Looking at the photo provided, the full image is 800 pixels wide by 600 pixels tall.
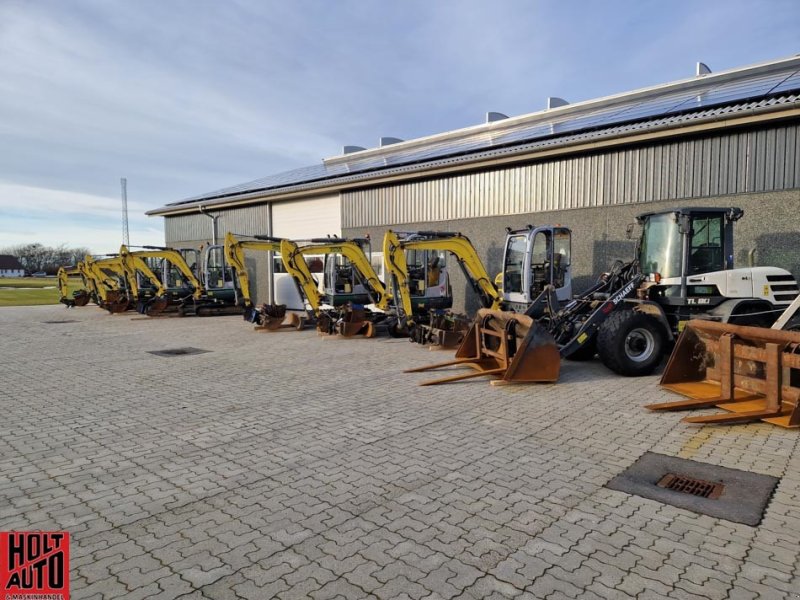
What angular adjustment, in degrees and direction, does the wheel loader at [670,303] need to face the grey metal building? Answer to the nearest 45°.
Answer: approximately 135° to its right

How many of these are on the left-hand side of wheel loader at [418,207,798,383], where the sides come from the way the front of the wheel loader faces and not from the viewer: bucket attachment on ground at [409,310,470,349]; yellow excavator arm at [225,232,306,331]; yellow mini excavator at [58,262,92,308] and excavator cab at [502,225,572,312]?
0

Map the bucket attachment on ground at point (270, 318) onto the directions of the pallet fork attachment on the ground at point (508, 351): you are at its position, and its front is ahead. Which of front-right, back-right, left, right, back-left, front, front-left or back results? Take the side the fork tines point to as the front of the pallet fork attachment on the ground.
right

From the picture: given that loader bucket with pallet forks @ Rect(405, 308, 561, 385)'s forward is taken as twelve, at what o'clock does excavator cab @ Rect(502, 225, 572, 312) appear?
The excavator cab is roughly at 5 o'clock from the loader bucket with pallet forks.

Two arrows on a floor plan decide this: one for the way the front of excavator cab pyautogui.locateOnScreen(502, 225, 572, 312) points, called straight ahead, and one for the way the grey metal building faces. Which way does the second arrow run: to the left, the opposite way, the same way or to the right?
the same way

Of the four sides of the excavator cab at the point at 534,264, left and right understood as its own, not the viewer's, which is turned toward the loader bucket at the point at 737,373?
left

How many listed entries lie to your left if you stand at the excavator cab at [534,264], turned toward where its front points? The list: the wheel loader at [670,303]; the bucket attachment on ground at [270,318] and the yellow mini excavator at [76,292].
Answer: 1

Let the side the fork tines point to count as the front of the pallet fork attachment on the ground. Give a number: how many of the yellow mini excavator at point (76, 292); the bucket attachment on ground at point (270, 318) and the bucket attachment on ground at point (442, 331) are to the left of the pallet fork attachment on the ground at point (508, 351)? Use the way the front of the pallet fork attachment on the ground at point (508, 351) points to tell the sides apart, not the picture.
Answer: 0

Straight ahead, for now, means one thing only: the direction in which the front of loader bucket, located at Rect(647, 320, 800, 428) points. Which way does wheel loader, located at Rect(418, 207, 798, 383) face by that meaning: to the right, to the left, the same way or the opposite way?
the same way

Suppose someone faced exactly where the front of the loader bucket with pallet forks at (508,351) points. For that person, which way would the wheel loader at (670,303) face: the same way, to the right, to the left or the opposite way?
the same way

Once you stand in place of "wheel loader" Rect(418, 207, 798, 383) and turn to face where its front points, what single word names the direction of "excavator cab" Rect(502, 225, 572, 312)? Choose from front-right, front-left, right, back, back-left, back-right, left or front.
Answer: right

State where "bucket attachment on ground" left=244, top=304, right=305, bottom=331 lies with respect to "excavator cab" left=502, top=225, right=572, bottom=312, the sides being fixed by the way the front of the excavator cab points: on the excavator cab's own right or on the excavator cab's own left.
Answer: on the excavator cab's own right

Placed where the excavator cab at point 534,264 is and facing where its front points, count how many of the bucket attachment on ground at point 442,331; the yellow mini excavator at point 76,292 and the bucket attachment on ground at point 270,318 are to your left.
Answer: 0

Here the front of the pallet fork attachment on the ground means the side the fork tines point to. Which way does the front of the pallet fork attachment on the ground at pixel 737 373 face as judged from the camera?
facing the viewer and to the left of the viewer

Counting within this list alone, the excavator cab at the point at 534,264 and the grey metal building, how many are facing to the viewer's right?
0

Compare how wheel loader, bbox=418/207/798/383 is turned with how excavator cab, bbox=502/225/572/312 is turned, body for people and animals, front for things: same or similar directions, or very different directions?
same or similar directions
